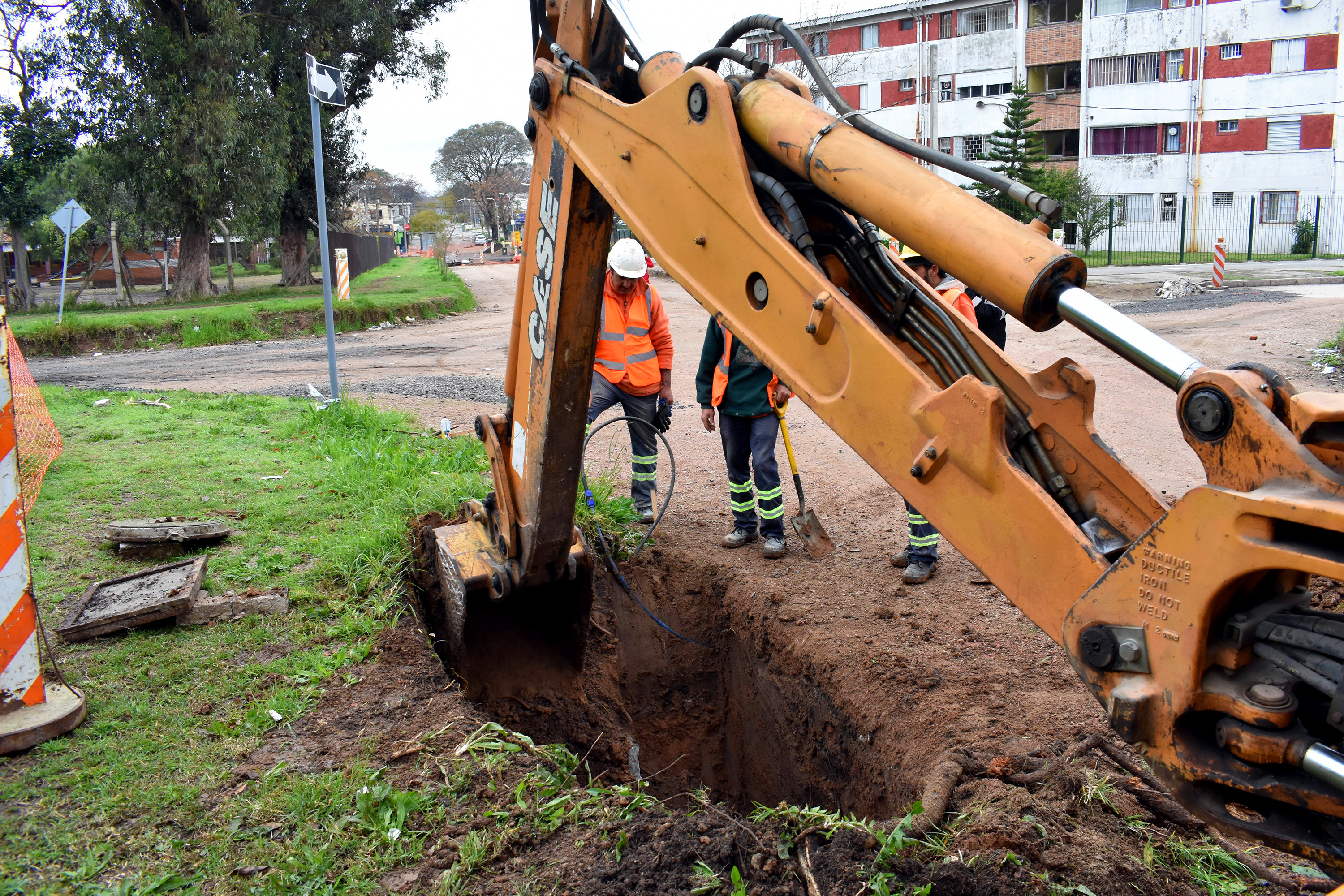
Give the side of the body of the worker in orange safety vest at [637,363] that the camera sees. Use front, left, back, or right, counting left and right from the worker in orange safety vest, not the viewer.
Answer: front

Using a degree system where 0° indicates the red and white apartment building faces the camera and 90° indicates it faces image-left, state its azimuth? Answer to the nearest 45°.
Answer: approximately 45°

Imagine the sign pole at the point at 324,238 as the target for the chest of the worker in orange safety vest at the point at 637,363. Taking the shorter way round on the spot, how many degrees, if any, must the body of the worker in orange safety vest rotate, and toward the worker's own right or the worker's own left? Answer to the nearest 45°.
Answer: approximately 135° to the worker's own right

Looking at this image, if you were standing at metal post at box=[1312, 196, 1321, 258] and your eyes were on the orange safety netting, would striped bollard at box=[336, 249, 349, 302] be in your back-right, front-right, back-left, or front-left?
front-right

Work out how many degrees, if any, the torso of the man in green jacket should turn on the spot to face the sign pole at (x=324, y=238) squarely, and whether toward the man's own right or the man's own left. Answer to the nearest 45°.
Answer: approximately 135° to the man's own right

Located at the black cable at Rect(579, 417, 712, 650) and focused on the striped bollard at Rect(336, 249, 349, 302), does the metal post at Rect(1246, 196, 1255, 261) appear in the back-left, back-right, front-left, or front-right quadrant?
front-right

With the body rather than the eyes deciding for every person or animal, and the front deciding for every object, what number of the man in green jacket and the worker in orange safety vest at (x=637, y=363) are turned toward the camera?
2

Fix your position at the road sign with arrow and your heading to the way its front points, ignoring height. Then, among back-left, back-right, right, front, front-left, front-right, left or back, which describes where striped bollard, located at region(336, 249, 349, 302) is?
back-left

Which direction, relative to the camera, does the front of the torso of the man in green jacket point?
toward the camera

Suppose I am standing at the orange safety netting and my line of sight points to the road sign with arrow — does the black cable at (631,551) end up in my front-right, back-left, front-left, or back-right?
front-right

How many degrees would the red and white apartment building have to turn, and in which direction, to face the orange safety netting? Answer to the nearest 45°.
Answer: approximately 45° to its left

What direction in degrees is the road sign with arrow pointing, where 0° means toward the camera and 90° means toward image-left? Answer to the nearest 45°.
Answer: approximately 315°

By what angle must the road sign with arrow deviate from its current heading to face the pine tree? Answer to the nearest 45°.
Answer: approximately 90° to its left

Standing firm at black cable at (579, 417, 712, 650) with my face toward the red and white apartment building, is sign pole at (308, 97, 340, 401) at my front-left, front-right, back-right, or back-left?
front-left
